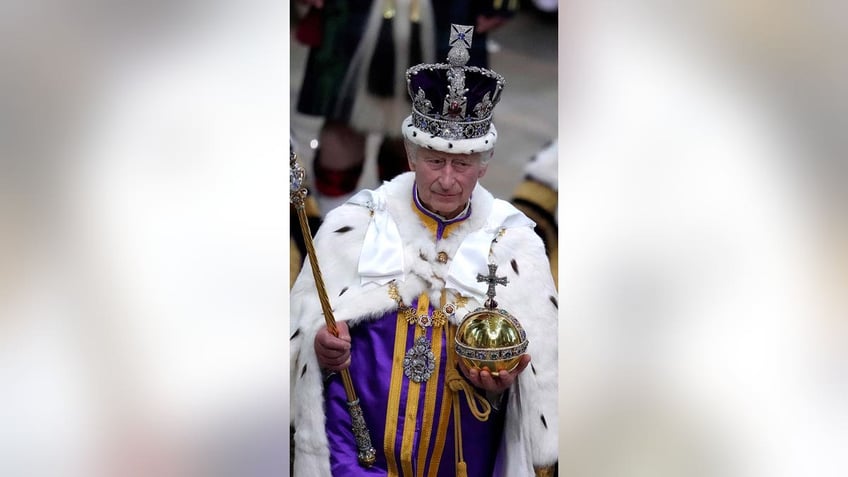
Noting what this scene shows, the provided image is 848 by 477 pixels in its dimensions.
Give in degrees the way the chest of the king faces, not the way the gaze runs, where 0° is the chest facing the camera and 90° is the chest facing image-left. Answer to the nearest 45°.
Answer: approximately 0°

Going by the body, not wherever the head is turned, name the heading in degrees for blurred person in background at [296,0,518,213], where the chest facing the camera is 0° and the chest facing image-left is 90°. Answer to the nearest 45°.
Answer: approximately 315°
